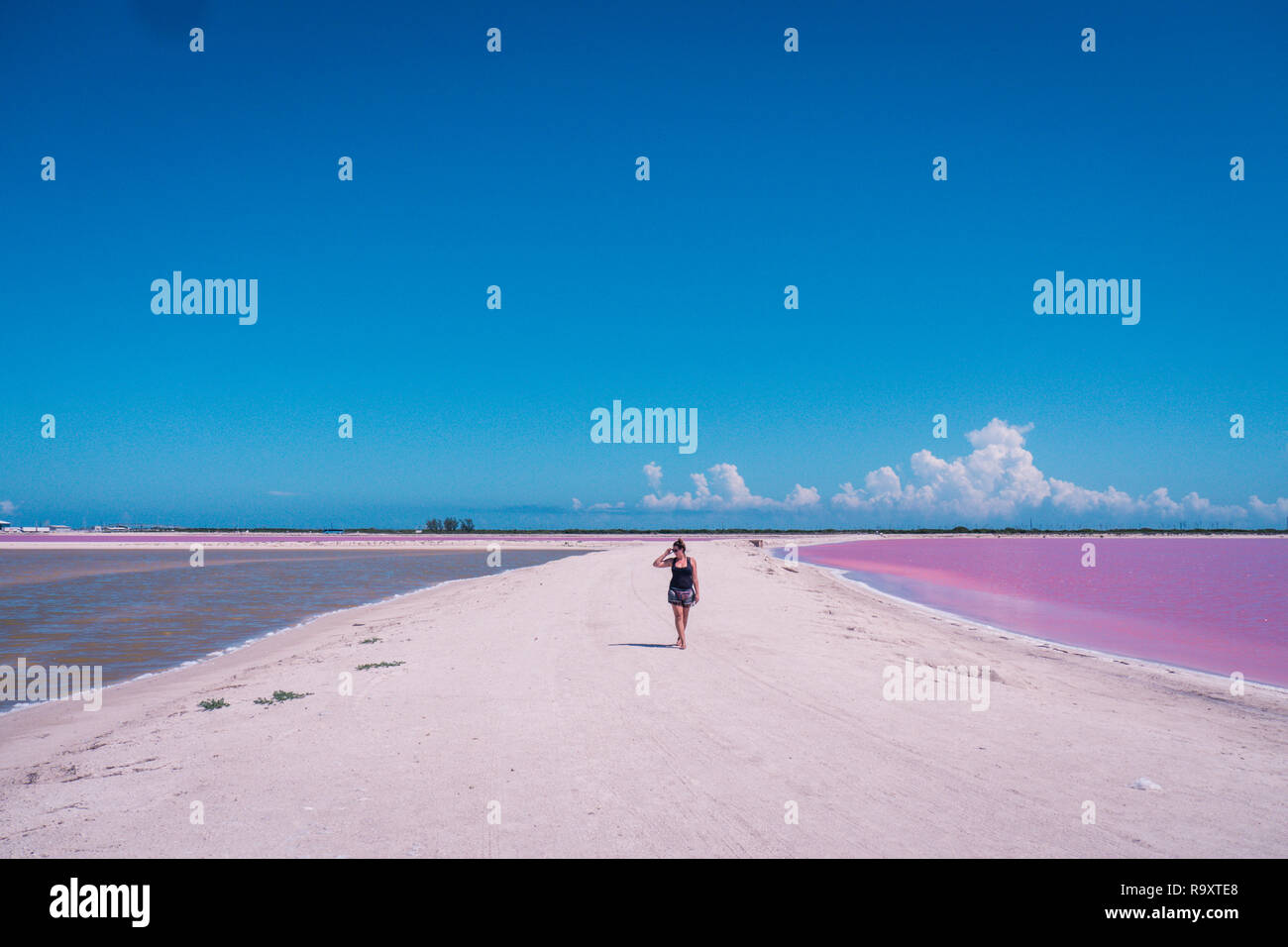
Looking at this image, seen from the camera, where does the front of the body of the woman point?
toward the camera
